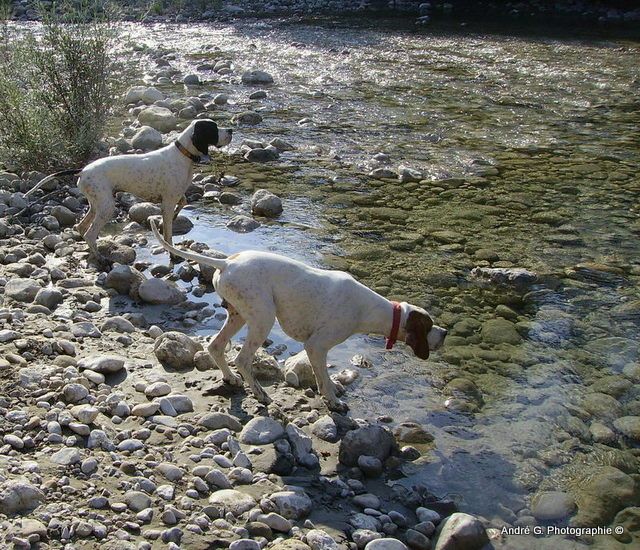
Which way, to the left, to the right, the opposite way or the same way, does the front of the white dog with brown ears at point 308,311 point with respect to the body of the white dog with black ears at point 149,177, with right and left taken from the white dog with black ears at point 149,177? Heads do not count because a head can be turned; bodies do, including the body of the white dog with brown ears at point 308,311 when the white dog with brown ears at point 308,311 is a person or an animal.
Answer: the same way

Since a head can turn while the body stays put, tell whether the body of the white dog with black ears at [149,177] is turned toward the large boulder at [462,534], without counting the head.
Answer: no

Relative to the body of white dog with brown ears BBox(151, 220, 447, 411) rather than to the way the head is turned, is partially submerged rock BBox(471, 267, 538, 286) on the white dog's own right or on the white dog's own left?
on the white dog's own left

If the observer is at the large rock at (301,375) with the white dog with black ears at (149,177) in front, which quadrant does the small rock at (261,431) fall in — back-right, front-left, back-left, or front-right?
back-left

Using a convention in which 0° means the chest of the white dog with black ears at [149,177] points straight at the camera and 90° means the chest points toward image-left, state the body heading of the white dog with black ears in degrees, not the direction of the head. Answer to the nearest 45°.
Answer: approximately 270°

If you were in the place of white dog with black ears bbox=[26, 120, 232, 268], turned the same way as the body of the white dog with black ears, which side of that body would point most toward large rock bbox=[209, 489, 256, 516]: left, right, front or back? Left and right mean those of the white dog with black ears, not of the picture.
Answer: right

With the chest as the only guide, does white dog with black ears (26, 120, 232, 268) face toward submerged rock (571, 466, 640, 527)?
no

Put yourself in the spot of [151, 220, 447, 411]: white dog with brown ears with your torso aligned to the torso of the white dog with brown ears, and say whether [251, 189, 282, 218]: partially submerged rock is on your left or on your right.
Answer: on your left

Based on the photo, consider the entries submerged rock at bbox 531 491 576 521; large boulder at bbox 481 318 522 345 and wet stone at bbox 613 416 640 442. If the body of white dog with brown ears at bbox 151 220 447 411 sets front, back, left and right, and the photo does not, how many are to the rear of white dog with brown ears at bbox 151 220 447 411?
0

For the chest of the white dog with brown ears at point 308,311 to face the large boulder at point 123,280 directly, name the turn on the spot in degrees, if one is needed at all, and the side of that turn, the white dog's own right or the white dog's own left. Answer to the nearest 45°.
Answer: approximately 135° to the white dog's own left

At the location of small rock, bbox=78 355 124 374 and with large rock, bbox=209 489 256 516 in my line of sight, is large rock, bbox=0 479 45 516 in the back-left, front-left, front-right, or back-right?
front-right

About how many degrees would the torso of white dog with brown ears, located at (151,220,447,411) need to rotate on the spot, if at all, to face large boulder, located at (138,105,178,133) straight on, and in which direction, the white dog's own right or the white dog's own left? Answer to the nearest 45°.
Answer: approximately 90° to the white dog's own left

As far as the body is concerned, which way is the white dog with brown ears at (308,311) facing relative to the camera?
to the viewer's right

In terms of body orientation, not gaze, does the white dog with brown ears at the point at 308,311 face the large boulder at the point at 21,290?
no

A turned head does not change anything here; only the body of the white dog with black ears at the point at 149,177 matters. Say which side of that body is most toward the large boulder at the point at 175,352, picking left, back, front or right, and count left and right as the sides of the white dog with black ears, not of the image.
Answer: right

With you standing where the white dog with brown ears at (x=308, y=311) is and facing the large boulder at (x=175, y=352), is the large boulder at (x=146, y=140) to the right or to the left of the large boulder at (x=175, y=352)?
right

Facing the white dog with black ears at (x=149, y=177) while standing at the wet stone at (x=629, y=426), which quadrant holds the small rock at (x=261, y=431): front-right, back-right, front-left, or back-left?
front-left

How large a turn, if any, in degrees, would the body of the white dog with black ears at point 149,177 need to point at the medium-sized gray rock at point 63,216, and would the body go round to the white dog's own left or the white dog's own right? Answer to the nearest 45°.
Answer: approximately 135° to the white dog's own left

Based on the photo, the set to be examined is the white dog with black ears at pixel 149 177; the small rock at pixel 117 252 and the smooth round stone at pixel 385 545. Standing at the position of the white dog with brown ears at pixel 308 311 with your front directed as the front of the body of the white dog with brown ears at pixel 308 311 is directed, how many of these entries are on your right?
1

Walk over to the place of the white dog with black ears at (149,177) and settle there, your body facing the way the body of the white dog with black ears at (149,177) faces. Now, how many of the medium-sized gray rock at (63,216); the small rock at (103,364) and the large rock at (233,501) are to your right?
2
